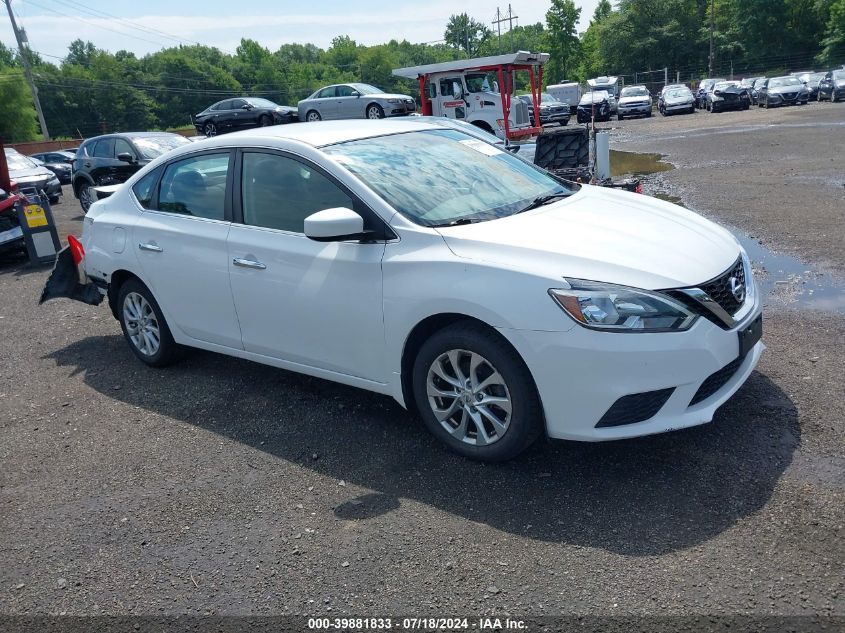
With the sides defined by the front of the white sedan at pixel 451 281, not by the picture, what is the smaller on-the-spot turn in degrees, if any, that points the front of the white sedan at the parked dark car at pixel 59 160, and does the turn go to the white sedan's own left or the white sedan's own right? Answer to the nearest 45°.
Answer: approximately 180°

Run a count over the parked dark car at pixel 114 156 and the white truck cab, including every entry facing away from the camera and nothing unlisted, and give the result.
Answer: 0

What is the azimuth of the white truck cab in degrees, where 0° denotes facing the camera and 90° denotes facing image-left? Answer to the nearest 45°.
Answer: approximately 315°

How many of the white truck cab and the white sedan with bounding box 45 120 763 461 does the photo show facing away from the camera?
0

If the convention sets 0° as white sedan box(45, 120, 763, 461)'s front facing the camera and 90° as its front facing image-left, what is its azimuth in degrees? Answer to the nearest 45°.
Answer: approximately 315°

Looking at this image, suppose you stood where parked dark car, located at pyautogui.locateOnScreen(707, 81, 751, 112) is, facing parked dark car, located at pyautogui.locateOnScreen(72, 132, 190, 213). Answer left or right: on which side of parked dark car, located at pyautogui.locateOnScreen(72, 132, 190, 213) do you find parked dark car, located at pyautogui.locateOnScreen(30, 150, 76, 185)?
right

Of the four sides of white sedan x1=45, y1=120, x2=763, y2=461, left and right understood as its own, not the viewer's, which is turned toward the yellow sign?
back

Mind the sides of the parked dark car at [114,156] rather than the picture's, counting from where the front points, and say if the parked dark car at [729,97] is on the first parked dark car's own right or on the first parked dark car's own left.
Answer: on the first parked dark car's own left

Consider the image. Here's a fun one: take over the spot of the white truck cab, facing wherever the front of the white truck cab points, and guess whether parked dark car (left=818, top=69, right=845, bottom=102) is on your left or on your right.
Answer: on your left

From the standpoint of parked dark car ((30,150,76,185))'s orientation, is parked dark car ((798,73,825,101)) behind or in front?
in front

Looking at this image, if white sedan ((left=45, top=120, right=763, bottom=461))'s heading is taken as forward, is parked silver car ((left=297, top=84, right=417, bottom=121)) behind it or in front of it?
behind

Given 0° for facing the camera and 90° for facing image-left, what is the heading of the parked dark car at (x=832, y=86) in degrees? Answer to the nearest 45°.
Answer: approximately 45°

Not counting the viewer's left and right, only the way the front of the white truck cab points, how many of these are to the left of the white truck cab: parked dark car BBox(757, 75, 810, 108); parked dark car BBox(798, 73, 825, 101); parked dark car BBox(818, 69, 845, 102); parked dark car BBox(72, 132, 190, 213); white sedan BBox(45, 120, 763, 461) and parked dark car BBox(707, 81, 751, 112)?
4

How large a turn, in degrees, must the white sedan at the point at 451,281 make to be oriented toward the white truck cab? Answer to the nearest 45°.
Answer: approximately 135° to its left
